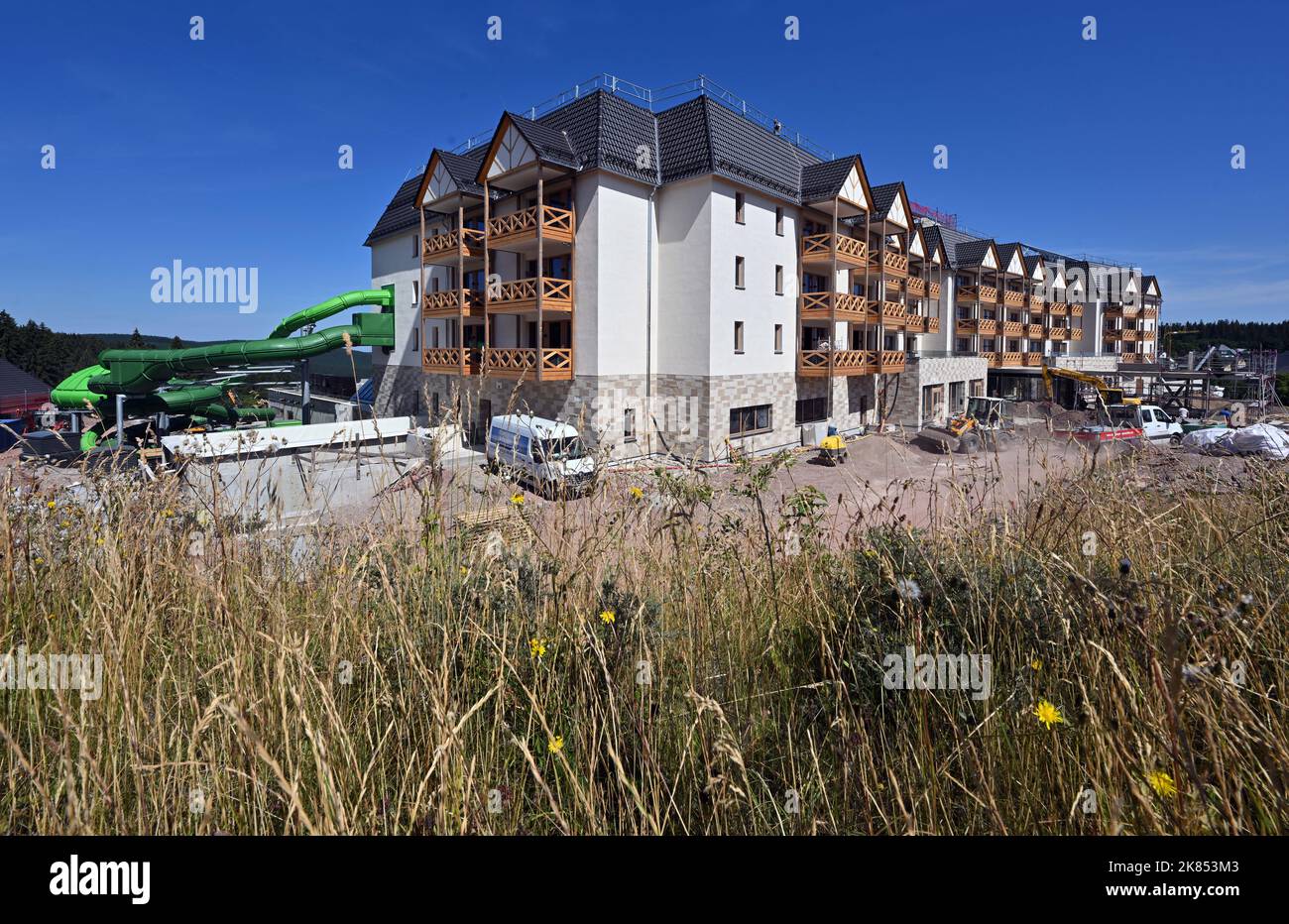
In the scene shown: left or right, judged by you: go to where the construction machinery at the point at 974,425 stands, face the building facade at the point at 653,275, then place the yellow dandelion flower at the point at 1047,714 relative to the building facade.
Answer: left
